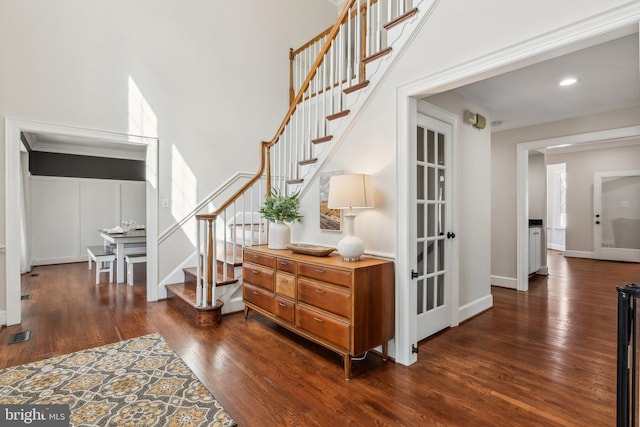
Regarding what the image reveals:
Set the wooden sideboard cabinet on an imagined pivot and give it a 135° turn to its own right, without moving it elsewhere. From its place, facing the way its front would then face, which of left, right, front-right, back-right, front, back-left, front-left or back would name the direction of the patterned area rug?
left

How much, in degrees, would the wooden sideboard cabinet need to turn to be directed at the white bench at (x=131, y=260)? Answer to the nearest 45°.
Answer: approximately 90° to its right

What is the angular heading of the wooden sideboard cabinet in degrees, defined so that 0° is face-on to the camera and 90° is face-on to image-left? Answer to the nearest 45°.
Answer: approximately 45°

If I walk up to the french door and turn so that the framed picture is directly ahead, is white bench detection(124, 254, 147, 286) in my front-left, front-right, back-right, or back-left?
front-right

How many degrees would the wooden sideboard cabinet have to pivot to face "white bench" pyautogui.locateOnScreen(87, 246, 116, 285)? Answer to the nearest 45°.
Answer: approximately 90° to its right
